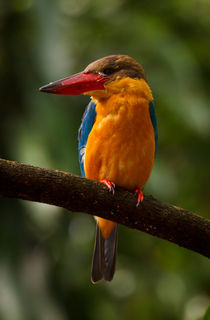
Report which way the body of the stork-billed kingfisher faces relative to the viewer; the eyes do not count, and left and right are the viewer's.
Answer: facing the viewer
